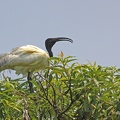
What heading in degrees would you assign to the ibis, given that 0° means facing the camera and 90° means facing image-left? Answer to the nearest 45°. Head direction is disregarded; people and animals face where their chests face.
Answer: approximately 270°
